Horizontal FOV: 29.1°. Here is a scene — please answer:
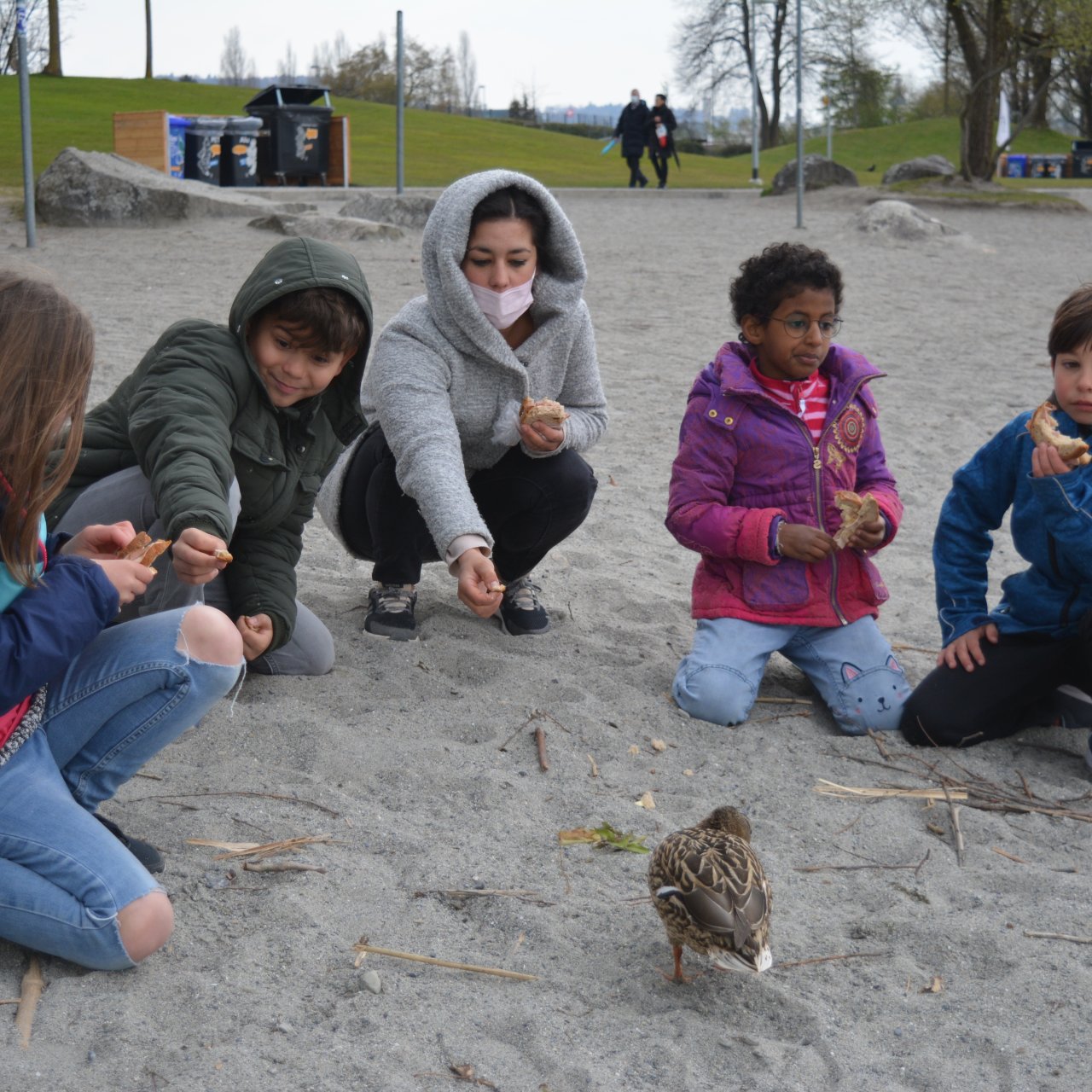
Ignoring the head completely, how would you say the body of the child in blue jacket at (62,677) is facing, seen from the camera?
to the viewer's right

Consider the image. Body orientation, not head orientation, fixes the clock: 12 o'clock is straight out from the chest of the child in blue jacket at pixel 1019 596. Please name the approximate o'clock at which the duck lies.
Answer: The duck is roughly at 11 o'clock from the child in blue jacket.

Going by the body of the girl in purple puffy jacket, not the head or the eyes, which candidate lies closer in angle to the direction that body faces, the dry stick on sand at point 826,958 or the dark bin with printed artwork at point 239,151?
the dry stick on sand

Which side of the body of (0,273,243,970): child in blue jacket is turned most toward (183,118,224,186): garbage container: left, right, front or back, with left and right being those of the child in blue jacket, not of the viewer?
left

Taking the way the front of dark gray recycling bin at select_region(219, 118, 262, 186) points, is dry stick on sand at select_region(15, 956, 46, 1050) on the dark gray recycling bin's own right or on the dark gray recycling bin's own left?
on the dark gray recycling bin's own right

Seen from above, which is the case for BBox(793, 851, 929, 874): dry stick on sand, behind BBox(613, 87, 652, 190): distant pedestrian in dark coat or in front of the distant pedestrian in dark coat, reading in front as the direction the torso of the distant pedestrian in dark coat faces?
in front

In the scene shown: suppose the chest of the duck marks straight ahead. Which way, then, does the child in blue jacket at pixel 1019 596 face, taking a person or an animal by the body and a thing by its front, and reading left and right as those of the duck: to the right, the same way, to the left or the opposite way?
to the left

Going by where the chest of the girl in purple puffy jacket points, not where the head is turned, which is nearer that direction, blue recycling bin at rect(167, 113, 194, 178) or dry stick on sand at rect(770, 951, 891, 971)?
the dry stick on sand

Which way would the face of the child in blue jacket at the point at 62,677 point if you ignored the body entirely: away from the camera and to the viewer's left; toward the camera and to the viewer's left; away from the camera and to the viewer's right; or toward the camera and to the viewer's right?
away from the camera and to the viewer's right

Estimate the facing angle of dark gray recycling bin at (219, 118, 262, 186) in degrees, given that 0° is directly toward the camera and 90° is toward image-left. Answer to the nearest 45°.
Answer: approximately 315°
